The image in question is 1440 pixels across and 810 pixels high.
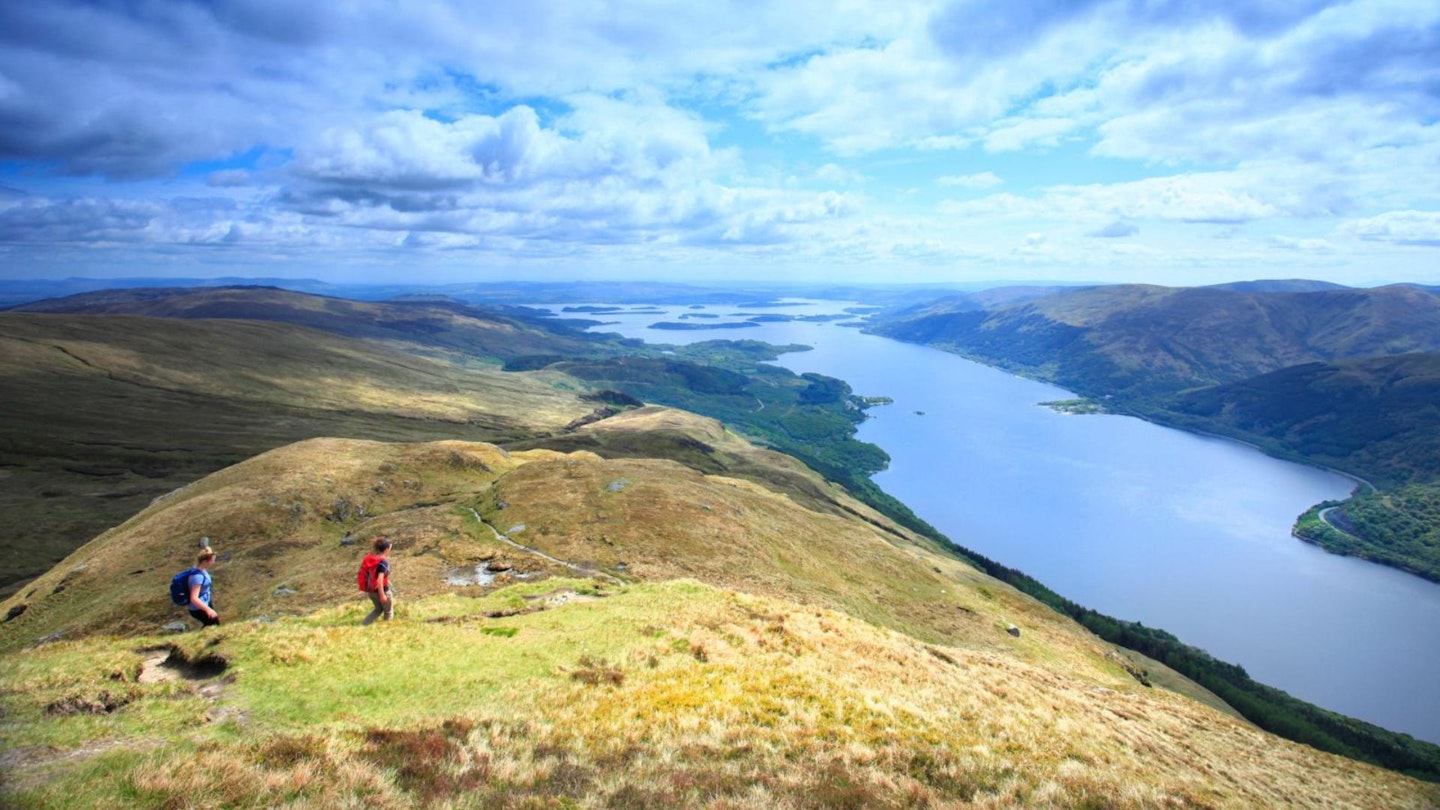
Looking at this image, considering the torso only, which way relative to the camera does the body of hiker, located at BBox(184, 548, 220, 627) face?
to the viewer's right

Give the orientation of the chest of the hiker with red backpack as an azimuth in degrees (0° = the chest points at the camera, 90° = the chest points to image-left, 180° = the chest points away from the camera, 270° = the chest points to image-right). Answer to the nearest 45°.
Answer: approximately 270°

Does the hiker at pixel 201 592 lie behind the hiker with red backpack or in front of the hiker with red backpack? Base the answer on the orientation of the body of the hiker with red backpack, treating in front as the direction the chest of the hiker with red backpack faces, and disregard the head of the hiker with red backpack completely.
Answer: behind

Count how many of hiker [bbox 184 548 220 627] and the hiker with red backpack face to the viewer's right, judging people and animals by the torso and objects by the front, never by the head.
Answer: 2

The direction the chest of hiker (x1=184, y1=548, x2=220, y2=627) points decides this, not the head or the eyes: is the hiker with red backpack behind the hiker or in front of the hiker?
in front
